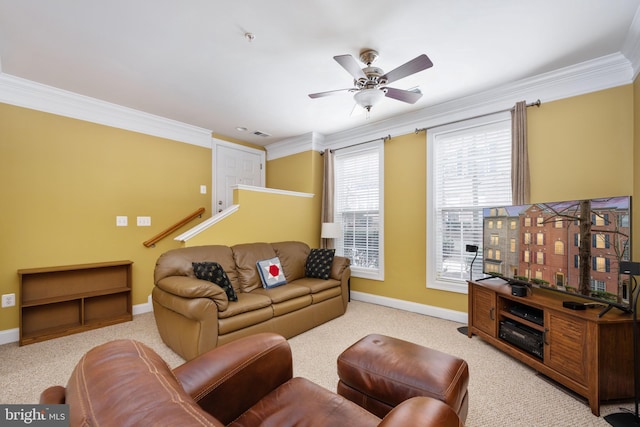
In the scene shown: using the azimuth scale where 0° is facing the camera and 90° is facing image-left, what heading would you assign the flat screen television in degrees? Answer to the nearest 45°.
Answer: approximately 45°

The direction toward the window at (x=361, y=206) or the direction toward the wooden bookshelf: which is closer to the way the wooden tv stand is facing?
the wooden bookshelf

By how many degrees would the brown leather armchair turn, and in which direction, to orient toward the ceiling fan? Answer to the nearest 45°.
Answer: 0° — it already faces it

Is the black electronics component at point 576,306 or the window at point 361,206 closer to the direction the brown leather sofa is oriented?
the black electronics component

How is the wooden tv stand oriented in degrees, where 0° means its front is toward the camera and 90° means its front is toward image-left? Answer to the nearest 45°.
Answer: approximately 45°

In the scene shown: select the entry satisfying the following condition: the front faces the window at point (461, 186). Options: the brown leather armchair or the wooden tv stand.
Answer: the brown leather armchair

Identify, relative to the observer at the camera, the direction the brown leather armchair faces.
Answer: facing away from the viewer and to the right of the viewer
